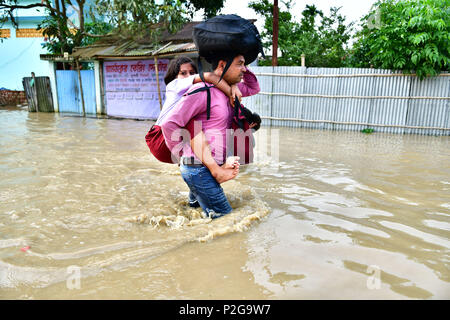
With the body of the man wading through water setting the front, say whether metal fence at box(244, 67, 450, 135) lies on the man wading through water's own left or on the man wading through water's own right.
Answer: on the man wading through water's own left

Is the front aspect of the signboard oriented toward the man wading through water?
yes

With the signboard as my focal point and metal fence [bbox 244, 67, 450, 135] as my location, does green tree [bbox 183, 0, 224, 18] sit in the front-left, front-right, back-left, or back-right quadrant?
front-right

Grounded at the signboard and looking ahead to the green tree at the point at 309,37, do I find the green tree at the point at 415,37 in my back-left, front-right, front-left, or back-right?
front-right

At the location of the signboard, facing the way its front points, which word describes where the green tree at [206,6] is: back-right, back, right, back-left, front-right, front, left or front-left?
back-left

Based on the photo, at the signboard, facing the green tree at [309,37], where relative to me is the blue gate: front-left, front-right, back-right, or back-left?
back-left

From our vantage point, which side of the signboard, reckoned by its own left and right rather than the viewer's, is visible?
front

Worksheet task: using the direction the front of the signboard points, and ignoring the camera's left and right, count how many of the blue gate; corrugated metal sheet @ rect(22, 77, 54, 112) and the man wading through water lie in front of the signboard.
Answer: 1
